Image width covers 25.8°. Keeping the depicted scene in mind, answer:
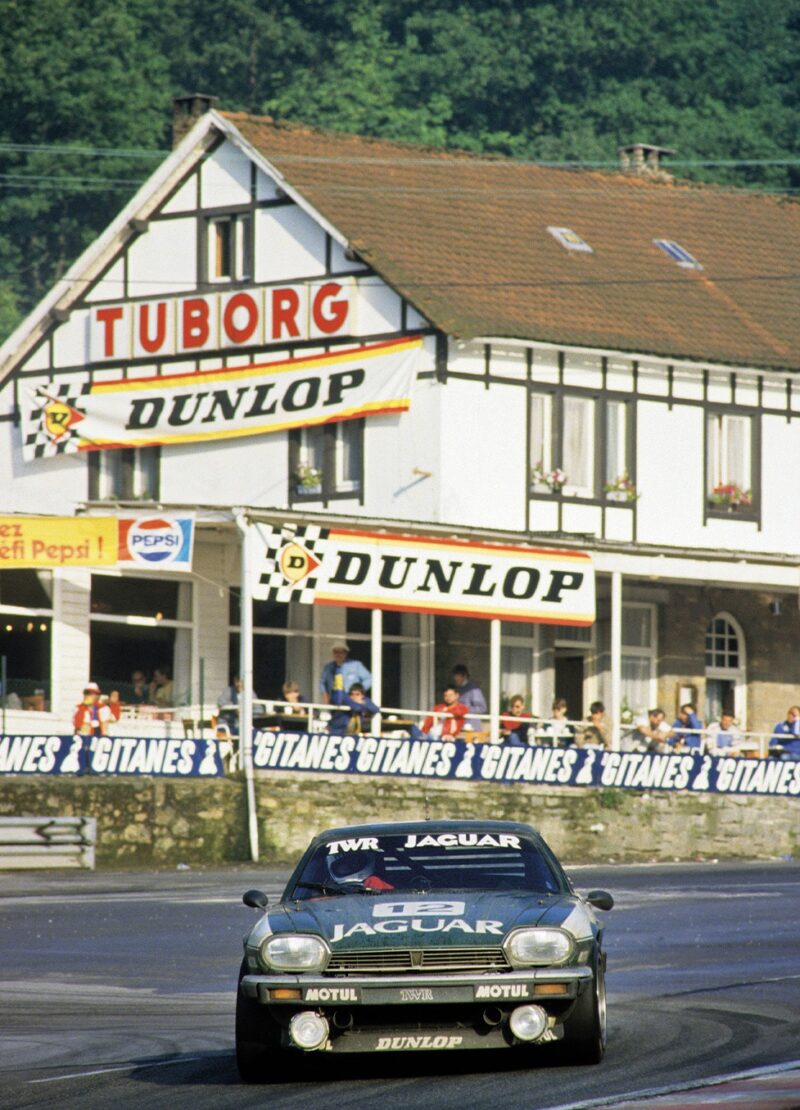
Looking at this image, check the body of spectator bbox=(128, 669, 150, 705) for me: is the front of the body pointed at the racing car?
yes

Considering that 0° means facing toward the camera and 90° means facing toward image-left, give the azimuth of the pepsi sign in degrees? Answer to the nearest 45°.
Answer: approximately 0°

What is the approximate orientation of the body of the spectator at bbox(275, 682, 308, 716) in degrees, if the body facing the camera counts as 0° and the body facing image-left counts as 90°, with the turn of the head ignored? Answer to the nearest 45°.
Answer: approximately 0°

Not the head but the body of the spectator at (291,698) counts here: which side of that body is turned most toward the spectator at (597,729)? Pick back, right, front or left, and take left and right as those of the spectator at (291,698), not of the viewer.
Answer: left
